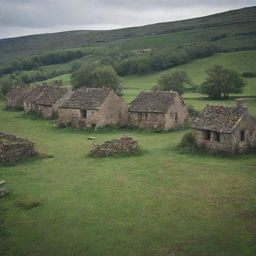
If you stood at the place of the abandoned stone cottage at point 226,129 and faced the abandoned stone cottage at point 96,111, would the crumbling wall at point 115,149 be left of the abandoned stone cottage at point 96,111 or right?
left

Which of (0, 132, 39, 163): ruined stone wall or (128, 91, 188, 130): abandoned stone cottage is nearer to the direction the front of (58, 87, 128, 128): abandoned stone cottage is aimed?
the ruined stone wall

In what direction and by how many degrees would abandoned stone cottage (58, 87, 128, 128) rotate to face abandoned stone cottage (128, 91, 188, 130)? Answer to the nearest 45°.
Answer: approximately 135° to its left

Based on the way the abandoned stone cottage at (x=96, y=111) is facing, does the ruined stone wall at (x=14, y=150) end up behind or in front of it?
in front

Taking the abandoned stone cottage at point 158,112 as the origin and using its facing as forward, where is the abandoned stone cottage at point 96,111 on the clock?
the abandoned stone cottage at point 96,111 is roughly at 2 o'clock from the abandoned stone cottage at point 158,112.

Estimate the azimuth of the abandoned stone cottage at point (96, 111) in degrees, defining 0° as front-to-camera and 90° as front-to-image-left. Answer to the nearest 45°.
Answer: approximately 45°

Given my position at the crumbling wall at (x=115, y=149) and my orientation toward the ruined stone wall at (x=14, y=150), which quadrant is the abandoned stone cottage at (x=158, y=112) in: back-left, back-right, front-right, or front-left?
back-right

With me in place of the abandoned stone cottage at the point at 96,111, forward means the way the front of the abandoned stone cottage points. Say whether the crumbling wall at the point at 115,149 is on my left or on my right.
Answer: on my left

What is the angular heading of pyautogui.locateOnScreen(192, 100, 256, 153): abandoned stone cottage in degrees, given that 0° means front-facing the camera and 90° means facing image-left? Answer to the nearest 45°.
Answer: approximately 45°

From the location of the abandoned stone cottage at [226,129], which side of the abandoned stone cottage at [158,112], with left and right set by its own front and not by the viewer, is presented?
left

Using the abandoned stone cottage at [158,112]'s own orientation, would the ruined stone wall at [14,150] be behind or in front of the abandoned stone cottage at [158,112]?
in front
